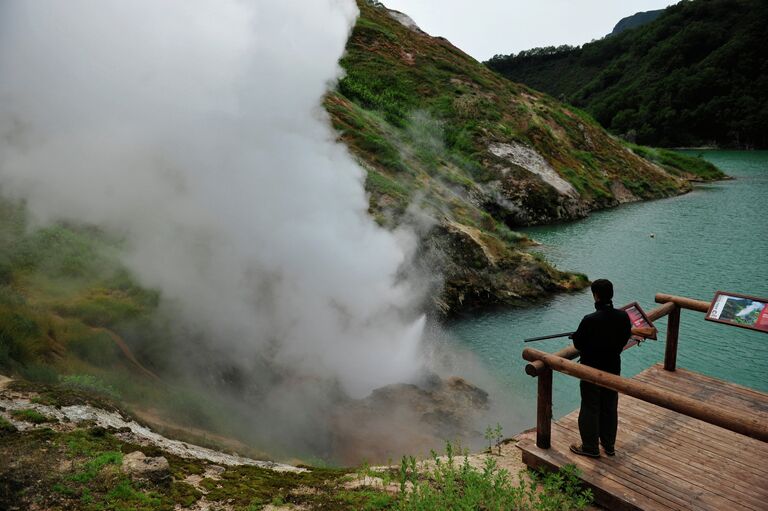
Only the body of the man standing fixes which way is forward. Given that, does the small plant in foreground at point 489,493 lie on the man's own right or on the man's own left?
on the man's own left

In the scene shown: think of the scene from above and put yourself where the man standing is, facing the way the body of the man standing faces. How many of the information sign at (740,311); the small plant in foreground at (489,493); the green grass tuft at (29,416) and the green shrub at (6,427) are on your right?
1

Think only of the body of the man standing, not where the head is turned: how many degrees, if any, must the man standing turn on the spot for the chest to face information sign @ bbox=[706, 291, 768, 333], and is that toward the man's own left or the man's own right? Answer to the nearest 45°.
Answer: approximately 90° to the man's own right

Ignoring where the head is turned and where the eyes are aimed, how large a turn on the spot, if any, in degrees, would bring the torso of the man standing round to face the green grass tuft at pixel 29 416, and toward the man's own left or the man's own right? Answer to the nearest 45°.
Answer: approximately 90° to the man's own left

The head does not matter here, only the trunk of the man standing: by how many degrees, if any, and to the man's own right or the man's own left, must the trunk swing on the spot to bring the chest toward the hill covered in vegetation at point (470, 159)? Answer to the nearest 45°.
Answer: approximately 45° to the man's own right

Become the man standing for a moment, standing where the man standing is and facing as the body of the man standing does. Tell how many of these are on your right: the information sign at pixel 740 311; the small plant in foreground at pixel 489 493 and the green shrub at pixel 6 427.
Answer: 1

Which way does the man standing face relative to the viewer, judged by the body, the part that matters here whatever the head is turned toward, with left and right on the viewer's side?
facing away from the viewer and to the left of the viewer
